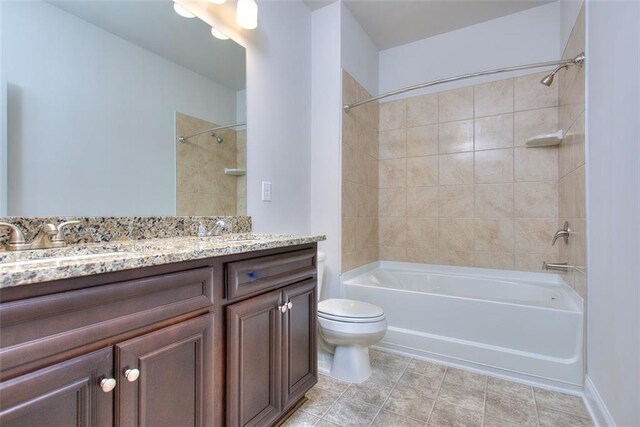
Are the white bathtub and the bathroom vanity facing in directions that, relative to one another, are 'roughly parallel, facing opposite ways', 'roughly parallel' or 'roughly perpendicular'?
roughly perpendicular

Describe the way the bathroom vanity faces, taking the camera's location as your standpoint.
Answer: facing the viewer and to the right of the viewer

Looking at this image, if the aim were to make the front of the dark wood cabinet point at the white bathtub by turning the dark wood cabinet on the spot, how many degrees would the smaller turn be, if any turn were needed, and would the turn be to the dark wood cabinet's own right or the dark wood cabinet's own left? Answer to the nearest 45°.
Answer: approximately 45° to the dark wood cabinet's own left

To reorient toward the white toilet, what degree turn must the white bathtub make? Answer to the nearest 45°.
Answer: approximately 45° to its right

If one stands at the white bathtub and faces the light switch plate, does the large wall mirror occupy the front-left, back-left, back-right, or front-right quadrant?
front-left

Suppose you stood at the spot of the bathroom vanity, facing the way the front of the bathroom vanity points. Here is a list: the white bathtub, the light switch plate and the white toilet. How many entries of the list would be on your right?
0

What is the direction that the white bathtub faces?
toward the camera

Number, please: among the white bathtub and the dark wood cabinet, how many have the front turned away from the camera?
0

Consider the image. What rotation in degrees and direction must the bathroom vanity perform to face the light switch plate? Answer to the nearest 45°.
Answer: approximately 90° to its left

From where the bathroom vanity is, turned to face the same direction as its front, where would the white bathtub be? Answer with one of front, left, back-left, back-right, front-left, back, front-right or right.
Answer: front-left
